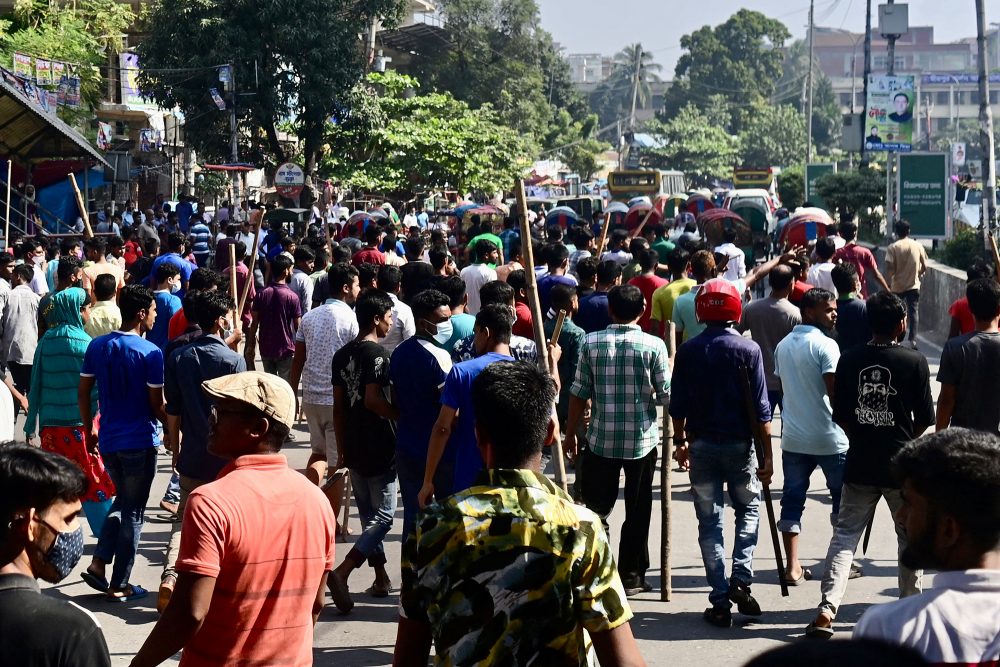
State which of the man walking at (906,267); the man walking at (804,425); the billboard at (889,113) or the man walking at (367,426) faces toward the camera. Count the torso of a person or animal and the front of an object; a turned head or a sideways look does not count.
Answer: the billboard

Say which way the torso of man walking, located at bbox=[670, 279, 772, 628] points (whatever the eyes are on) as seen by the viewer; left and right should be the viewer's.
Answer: facing away from the viewer

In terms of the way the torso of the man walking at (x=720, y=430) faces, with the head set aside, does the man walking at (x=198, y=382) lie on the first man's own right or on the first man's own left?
on the first man's own left

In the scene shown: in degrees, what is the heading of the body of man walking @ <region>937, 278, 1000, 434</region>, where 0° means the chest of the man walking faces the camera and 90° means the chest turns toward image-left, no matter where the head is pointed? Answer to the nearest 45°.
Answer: approximately 180°

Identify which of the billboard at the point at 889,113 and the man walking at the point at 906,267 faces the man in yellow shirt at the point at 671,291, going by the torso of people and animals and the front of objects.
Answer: the billboard

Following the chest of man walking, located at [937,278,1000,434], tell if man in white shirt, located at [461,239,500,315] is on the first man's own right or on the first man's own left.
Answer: on the first man's own left

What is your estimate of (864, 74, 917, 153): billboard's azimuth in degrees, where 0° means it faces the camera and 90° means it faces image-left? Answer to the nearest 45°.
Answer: approximately 0°

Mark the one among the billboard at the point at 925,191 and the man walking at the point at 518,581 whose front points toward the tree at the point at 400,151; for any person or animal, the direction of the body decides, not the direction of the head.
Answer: the man walking

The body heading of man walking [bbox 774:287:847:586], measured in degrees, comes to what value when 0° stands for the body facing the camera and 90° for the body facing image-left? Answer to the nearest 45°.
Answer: approximately 225°

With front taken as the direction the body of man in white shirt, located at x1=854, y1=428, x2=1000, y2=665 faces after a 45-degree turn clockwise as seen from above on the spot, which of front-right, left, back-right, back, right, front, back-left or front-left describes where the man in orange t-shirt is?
left

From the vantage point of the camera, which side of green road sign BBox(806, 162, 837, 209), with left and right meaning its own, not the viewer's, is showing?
front

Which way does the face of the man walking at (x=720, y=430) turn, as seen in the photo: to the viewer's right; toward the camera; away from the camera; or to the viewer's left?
away from the camera

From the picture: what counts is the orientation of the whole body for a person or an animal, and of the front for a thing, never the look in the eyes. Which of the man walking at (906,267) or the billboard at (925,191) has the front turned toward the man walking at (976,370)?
the billboard

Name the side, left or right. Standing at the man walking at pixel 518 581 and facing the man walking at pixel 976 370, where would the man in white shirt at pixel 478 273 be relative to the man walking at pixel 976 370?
left

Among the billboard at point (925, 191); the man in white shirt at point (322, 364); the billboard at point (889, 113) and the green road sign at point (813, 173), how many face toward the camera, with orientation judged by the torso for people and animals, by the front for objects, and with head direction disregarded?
3
